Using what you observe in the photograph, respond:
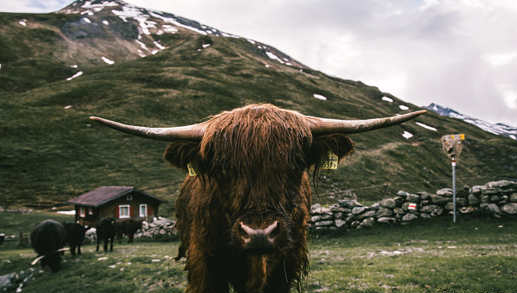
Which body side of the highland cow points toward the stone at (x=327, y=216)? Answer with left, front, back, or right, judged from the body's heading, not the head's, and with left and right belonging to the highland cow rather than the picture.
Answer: back

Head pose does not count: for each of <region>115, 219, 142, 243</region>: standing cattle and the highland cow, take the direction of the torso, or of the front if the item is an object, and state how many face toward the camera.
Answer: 1

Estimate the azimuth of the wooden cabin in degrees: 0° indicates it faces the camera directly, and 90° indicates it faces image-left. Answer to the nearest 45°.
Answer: approximately 315°

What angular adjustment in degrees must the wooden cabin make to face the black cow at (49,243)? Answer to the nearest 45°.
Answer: approximately 45° to its right

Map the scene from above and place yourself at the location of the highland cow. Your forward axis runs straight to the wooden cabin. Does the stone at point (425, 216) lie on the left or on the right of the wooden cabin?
right

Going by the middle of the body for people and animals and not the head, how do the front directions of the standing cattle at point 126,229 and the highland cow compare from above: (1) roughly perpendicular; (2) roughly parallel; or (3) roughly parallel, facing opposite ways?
roughly perpendicular

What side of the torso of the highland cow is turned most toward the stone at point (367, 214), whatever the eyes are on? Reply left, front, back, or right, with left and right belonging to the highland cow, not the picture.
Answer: back
